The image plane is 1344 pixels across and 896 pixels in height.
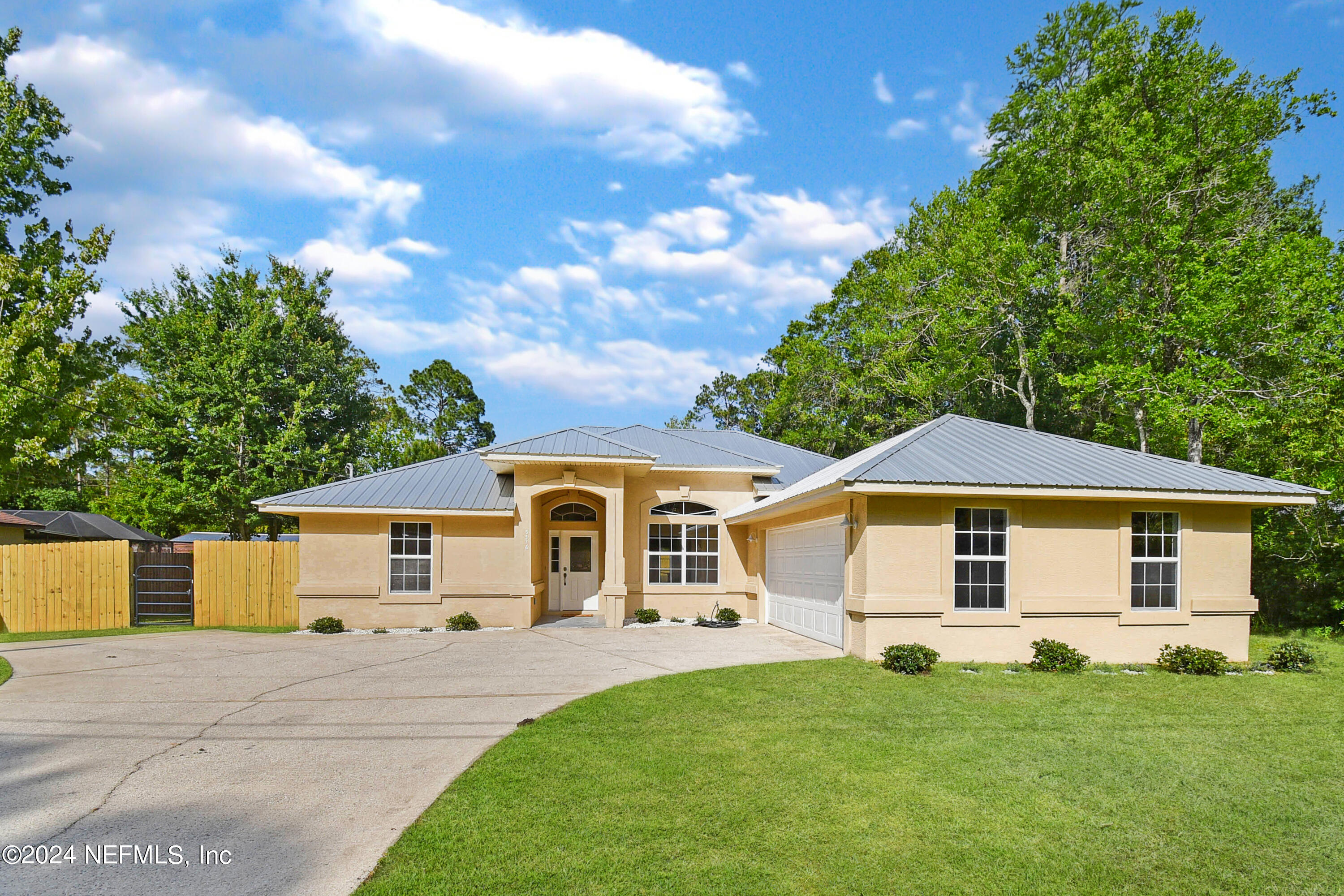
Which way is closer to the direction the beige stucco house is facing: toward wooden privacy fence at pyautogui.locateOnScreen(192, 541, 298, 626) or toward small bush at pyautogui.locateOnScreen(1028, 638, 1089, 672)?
the small bush

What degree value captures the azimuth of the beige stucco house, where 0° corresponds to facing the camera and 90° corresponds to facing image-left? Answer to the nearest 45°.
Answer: approximately 0°

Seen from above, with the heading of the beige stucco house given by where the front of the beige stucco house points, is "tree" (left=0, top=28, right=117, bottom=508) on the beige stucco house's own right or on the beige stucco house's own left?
on the beige stucco house's own right

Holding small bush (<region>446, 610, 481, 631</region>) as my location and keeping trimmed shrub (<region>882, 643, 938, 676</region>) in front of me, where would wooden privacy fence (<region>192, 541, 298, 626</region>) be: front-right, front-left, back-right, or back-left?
back-right
